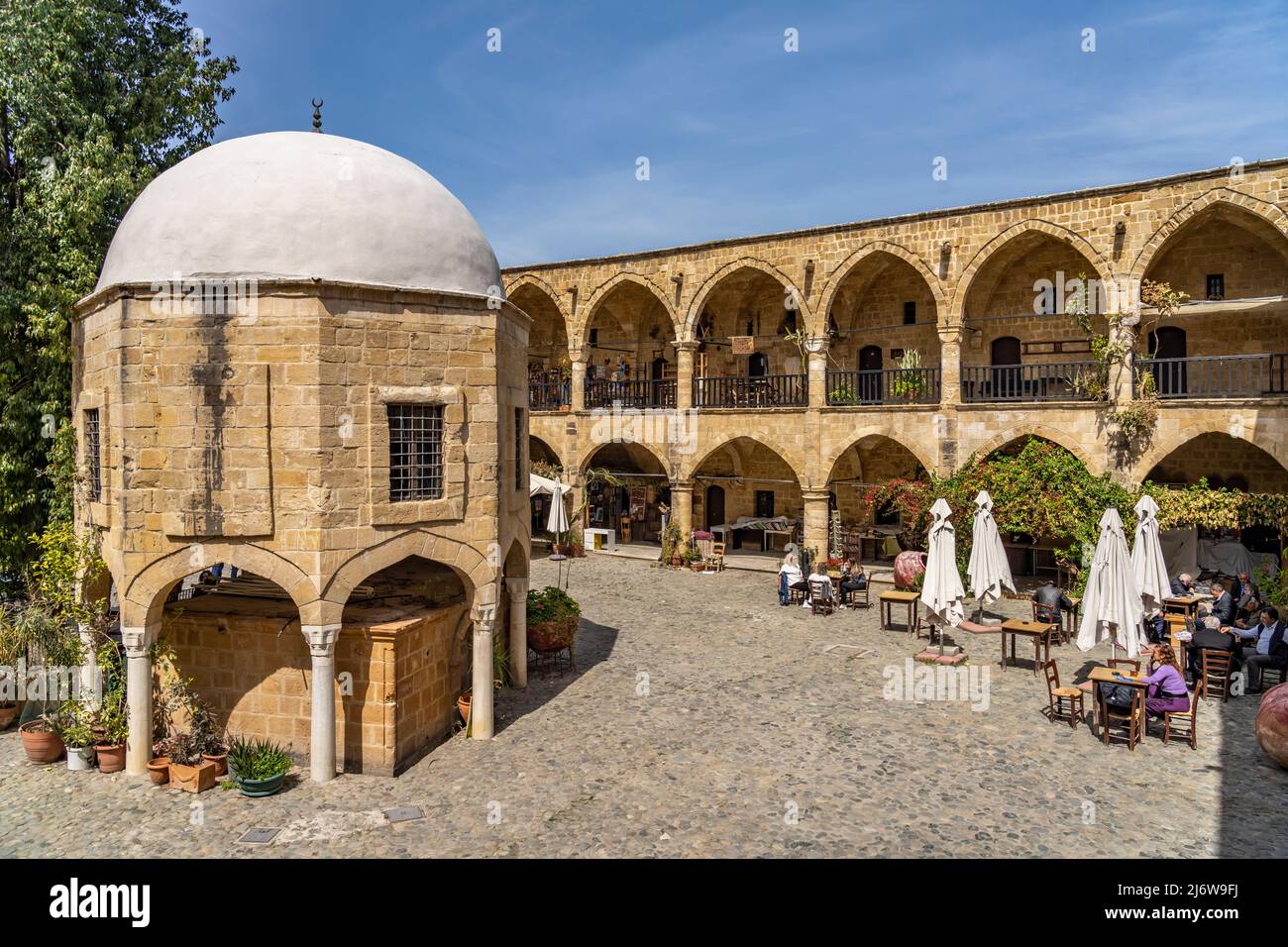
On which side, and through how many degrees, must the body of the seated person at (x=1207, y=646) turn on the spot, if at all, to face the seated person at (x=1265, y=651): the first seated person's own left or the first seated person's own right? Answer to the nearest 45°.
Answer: approximately 45° to the first seated person's own right

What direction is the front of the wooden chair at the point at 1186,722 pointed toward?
to the viewer's left

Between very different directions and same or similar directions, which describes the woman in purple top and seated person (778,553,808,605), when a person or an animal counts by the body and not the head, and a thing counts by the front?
very different directions

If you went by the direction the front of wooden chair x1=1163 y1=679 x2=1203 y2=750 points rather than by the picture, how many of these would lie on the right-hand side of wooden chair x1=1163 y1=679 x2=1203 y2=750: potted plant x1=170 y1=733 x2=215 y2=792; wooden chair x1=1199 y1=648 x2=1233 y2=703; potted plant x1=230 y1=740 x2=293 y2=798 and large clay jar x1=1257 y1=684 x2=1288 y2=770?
1

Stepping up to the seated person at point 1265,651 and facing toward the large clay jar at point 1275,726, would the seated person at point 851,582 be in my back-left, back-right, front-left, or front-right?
back-right

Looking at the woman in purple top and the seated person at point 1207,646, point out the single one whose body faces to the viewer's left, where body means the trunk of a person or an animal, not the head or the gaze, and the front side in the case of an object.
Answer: the woman in purple top

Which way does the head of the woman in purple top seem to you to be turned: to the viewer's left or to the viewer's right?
to the viewer's left

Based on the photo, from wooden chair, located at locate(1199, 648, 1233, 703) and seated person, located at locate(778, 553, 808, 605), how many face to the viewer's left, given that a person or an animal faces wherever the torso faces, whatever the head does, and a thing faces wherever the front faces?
0

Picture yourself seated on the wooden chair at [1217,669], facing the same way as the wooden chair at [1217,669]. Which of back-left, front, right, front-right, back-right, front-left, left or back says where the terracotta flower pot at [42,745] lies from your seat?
back-left

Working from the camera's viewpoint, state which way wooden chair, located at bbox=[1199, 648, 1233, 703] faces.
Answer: facing away from the viewer

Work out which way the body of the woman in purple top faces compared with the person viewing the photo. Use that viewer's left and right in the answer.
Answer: facing to the left of the viewer

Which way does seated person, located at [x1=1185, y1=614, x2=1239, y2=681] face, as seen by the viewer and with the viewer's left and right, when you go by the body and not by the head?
facing away from the viewer

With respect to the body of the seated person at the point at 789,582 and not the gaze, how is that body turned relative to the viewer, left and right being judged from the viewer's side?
facing to the right of the viewer

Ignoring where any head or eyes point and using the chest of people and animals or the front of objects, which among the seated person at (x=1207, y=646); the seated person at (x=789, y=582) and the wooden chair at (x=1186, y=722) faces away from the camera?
the seated person at (x=1207, y=646)
